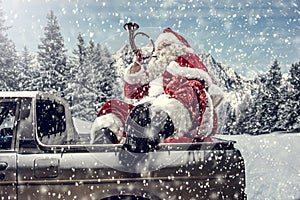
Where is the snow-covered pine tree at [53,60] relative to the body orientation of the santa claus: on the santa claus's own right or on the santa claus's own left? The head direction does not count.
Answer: on the santa claus's own right

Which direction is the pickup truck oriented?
to the viewer's left

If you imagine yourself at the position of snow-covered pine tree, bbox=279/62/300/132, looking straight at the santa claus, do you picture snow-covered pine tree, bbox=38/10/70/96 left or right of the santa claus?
right

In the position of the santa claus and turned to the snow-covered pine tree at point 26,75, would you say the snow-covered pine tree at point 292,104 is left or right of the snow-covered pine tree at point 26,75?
right

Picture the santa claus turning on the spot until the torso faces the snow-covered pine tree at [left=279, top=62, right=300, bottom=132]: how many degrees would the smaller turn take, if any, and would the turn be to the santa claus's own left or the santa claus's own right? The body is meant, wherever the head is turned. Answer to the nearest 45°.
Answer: approximately 180°

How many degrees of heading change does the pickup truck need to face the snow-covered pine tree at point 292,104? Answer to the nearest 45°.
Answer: approximately 135° to its right

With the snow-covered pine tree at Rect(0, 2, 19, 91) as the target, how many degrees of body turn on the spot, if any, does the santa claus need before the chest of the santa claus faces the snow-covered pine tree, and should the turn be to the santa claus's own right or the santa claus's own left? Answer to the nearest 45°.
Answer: approximately 90° to the santa claus's own right

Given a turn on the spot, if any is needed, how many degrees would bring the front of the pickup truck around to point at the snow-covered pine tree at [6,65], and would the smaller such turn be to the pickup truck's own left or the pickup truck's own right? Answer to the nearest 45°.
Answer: approximately 90° to the pickup truck's own right

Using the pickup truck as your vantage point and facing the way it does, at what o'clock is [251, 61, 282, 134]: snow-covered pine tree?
The snow-covered pine tree is roughly at 4 o'clock from the pickup truck.

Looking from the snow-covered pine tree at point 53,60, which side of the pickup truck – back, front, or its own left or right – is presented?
right
